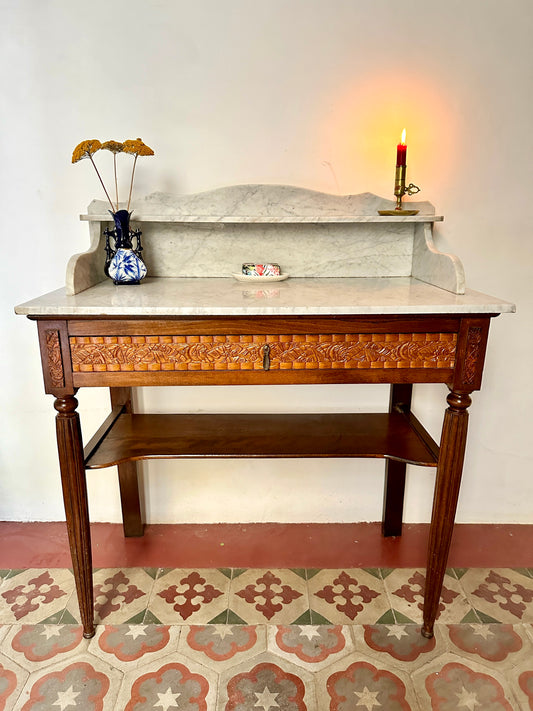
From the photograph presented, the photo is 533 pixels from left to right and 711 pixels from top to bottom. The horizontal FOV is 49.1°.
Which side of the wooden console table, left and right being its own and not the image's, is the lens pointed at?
front
